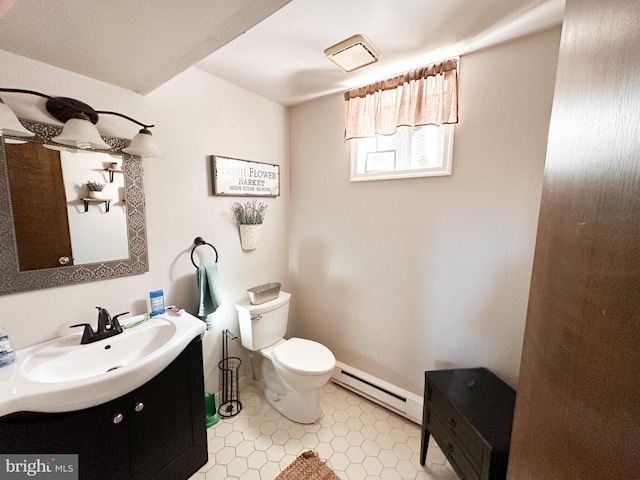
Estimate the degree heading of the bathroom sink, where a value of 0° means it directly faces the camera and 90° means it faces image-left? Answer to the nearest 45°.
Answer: approximately 315°

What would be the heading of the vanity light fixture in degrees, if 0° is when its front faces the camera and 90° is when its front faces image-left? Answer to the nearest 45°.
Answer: approximately 315°

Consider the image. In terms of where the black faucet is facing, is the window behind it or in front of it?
in front

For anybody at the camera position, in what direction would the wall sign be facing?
facing the viewer and to the right of the viewer

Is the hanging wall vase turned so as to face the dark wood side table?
yes

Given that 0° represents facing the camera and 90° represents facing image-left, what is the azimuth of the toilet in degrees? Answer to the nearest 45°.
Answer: approximately 315°

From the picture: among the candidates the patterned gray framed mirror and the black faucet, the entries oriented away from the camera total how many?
0

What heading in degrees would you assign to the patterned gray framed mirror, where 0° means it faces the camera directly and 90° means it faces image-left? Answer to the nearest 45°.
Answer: approximately 315°

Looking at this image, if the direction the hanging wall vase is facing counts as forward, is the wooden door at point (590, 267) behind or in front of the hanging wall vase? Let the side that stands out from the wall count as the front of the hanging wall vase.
in front

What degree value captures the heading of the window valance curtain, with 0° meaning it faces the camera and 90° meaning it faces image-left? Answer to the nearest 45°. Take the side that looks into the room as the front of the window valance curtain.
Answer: approximately 45°
